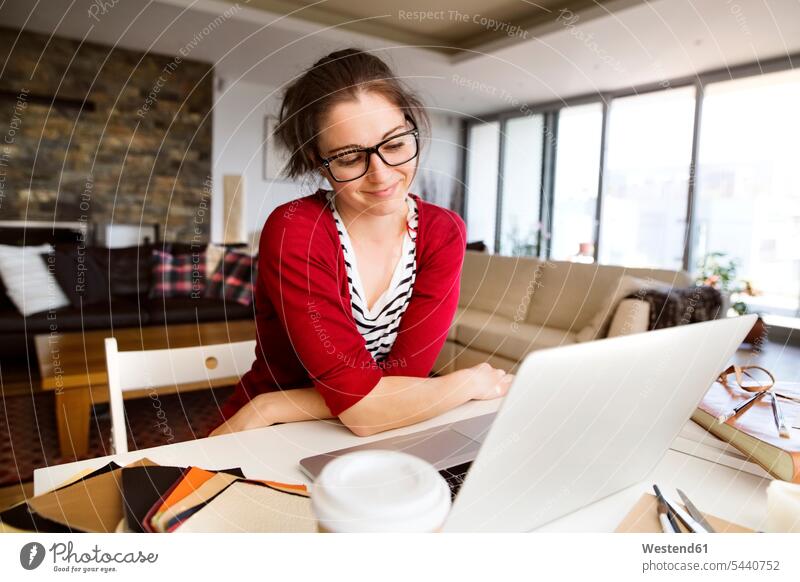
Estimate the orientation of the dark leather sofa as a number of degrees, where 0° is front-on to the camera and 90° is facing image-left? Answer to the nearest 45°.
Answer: approximately 0°

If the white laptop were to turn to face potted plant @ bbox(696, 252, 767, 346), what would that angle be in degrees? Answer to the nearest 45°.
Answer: approximately 45° to its right

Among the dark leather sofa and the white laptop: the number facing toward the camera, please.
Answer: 1

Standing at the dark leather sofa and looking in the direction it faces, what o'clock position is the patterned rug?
The patterned rug is roughly at 12 o'clock from the dark leather sofa.

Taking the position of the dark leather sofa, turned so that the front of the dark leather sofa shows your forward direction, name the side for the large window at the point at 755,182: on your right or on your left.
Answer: on your left

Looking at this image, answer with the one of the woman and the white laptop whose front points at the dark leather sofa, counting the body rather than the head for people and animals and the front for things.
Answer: the white laptop

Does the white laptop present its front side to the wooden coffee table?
yes

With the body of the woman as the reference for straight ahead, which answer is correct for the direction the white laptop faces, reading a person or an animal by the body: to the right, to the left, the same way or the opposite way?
the opposite way

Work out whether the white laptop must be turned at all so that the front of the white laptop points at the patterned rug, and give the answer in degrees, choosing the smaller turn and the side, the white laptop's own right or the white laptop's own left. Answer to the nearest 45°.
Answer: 0° — it already faces it

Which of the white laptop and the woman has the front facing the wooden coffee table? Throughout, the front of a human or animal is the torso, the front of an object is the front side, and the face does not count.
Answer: the white laptop

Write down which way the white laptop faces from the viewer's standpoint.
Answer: facing away from the viewer and to the left of the viewer
